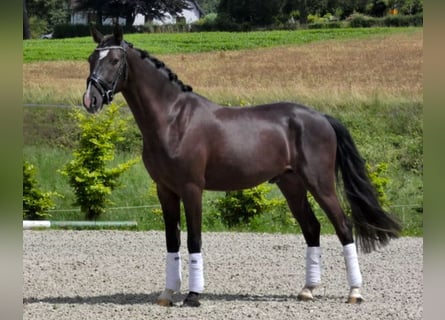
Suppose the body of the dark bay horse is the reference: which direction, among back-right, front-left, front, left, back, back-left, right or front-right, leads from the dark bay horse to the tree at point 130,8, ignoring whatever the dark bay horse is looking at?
right

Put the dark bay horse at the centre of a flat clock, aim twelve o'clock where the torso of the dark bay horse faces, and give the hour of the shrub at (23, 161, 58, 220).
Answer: The shrub is roughly at 2 o'clock from the dark bay horse.

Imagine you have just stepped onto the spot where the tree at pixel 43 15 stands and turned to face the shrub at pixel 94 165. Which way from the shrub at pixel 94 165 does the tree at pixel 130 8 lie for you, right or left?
left

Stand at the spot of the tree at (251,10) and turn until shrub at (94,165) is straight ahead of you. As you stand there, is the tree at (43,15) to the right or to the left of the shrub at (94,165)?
right

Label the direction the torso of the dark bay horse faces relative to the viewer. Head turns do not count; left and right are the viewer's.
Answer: facing to the left of the viewer

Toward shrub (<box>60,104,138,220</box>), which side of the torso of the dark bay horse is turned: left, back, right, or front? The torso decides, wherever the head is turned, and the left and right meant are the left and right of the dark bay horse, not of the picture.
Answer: right

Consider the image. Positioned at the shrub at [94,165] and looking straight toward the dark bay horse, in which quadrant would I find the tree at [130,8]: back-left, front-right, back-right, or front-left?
back-left

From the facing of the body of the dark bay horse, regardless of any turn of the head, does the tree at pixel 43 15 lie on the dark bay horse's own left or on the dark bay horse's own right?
on the dark bay horse's own right

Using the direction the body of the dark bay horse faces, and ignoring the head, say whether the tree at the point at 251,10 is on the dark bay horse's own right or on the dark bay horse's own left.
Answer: on the dark bay horse's own right
